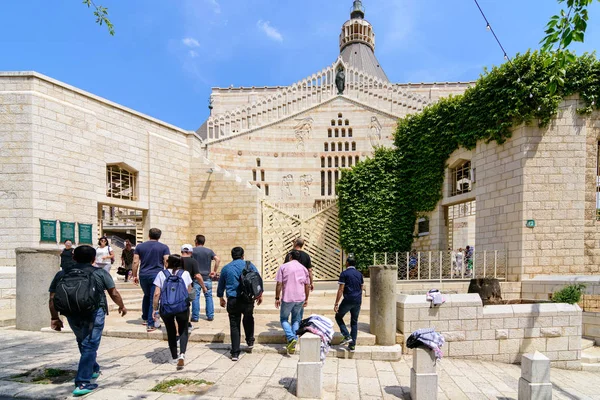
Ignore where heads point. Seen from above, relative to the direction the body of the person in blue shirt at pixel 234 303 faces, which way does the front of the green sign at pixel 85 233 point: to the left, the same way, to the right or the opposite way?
the opposite way

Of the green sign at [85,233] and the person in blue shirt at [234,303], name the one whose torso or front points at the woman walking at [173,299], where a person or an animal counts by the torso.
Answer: the green sign

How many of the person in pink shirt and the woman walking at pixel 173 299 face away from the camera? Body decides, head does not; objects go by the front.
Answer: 2

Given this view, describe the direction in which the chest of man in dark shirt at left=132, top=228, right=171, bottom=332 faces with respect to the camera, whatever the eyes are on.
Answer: away from the camera

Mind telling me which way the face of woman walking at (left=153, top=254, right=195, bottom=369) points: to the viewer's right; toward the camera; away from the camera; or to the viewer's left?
away from the camera

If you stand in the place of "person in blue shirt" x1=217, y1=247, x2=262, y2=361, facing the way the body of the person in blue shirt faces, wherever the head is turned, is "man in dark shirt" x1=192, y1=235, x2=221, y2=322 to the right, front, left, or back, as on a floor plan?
front

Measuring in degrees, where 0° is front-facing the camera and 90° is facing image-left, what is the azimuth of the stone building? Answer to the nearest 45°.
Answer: approximately 0°

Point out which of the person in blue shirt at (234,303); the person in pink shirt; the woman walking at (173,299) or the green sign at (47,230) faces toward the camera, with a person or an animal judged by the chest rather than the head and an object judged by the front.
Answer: the green sign

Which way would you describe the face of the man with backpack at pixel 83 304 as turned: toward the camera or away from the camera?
away from the camera

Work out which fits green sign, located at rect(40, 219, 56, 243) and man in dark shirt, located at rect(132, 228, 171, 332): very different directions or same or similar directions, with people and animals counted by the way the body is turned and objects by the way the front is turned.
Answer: very different directions

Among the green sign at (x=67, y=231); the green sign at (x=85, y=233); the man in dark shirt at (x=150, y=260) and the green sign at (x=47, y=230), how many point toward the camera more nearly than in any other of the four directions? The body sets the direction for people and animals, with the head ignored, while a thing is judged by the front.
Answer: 3

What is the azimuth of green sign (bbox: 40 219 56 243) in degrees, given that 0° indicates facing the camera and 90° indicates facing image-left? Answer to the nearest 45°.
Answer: approximately 0°
